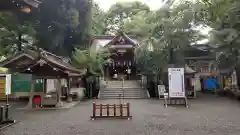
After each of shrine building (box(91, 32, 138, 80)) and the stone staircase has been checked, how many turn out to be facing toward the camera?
2

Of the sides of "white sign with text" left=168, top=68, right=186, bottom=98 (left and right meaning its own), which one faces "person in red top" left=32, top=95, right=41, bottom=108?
right

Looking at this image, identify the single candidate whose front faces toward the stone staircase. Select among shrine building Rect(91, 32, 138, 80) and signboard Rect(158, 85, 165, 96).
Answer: the shrine building

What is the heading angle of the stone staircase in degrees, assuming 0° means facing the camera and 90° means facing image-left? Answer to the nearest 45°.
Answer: approximately 0°
